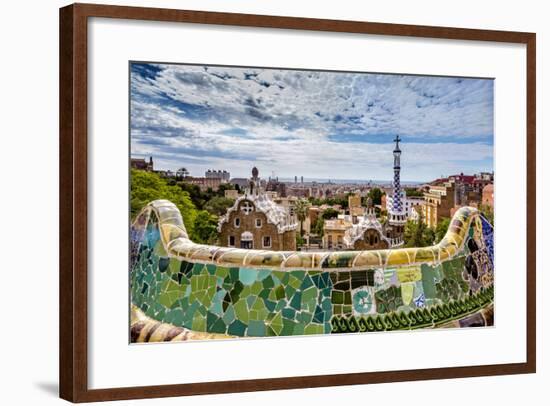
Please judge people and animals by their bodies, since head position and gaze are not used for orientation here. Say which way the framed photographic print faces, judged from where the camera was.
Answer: facing the viewer and to the right of the viewer
